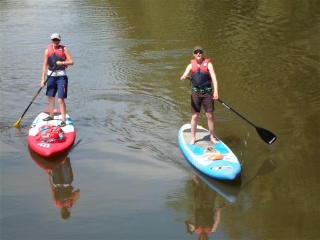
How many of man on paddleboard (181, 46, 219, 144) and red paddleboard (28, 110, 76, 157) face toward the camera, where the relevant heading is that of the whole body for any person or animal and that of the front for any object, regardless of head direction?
2

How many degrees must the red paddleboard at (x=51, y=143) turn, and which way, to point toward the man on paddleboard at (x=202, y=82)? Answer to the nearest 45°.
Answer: approximately 90° to its left

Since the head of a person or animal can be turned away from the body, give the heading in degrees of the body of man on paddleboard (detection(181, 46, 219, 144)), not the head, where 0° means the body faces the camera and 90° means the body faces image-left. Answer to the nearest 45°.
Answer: approximately 0°

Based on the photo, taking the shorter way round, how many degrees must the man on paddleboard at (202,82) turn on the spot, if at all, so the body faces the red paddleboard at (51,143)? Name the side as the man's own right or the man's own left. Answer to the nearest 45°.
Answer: approximately 90° to the man's own right
